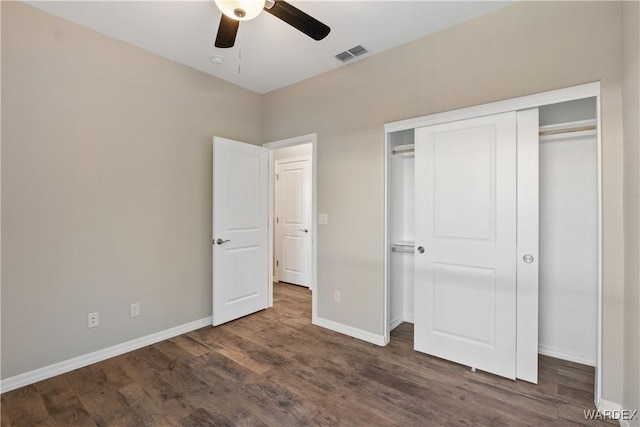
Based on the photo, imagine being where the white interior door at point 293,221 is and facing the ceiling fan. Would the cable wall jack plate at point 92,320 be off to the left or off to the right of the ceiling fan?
right

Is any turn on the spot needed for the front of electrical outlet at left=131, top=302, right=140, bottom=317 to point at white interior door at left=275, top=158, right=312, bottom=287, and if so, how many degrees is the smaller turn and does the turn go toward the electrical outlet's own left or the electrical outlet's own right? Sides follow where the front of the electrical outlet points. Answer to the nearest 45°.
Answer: approximately 135° to the electrical outlet's own left

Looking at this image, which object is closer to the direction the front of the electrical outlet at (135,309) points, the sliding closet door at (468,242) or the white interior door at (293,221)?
the sliding closet door

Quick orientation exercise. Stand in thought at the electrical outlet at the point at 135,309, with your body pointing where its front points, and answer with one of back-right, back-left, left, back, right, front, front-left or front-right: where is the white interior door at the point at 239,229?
left
